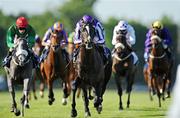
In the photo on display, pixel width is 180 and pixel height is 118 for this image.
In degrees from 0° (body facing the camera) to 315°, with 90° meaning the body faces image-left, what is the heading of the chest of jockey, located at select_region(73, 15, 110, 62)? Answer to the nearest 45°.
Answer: approximately 0°

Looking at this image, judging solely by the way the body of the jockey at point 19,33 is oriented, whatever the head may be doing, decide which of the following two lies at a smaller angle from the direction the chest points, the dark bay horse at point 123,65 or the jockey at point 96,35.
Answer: the jockey

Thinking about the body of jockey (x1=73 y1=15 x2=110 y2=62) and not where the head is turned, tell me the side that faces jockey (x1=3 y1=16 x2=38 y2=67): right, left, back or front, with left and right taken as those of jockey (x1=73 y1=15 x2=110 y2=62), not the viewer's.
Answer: right
